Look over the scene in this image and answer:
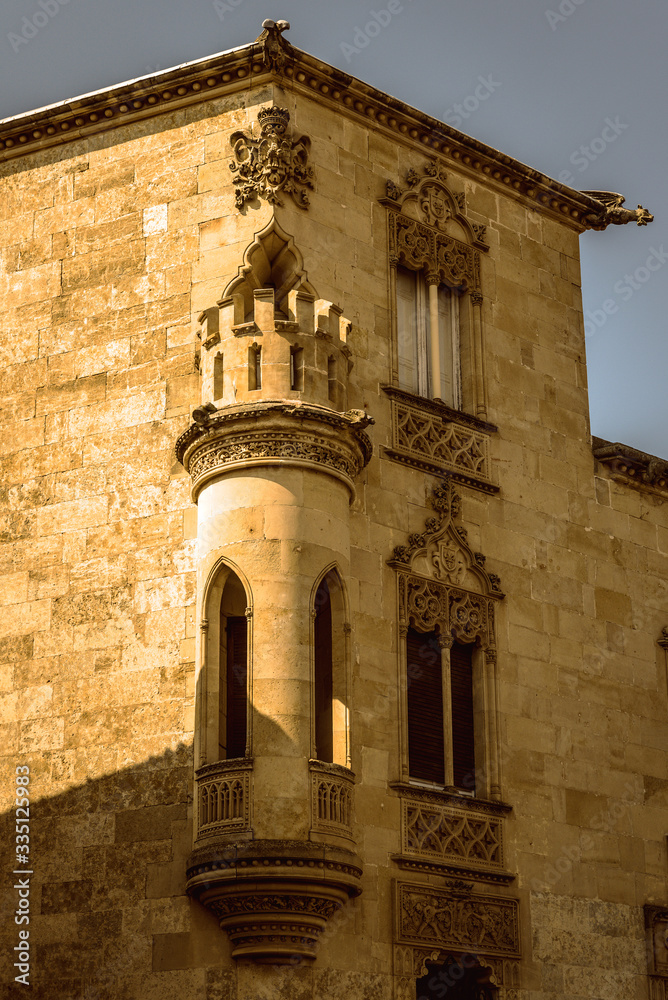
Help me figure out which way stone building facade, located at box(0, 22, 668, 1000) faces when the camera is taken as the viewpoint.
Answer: facing the viewer and to the right of the viewer
